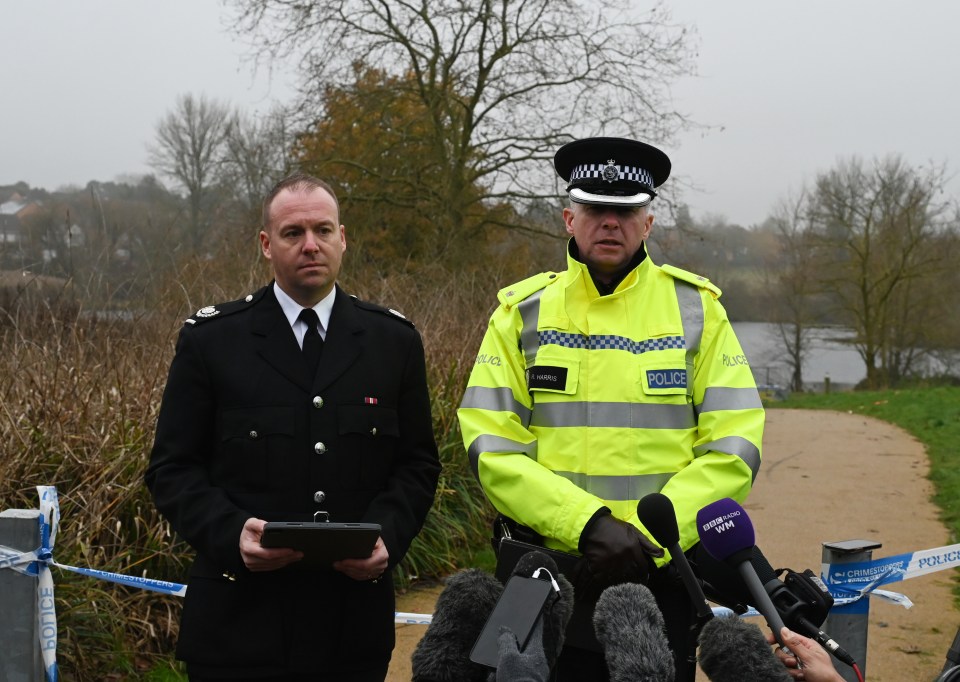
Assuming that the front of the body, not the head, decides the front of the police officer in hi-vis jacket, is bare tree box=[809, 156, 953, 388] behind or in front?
behind

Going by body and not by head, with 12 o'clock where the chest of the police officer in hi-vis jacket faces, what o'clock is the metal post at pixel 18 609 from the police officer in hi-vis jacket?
The metal post is roughly at 3 o'clock from the police officer in hi-vis jacket.

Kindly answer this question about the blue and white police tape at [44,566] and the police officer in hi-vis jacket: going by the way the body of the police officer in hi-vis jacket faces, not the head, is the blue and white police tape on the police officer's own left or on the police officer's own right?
on the police officer's own right

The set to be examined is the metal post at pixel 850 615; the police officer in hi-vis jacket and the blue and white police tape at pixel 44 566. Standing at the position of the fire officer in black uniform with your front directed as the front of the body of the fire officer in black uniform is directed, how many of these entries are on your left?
2

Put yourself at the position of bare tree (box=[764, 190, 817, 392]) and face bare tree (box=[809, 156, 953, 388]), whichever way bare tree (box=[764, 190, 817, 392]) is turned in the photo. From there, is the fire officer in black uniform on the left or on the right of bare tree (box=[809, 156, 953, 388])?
right

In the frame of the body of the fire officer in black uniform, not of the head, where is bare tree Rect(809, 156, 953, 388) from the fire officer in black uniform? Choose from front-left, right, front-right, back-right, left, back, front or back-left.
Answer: back-left

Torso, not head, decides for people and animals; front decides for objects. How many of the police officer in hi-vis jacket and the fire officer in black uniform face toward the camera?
2

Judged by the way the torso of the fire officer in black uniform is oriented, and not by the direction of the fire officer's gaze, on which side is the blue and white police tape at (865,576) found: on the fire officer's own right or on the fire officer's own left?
on the fire officer's own left

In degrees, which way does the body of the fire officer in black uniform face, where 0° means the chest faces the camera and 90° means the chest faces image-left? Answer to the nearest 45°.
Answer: approximately 0°

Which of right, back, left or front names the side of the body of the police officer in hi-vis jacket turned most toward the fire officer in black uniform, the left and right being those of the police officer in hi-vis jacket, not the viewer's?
right

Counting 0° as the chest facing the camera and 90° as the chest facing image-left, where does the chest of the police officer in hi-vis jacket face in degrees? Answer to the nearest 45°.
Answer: approximately 0°

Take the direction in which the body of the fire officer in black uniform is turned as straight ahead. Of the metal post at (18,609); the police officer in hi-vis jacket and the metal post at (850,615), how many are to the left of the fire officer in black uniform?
2

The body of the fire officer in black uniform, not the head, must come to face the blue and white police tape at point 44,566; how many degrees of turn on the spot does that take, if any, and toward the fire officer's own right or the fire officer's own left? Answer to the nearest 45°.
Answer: approximately 135° to the fire officer's own right
